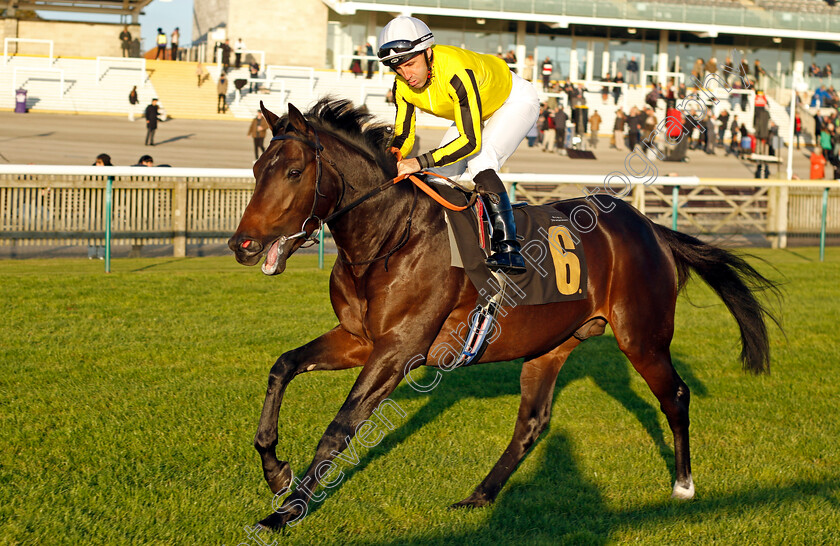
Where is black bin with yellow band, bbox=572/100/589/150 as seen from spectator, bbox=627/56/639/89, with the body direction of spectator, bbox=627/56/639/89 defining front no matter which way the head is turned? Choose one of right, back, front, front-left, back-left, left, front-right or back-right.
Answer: front

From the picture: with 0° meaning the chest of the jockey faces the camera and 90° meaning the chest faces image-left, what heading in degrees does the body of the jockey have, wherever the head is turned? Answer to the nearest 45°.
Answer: approximately 45°

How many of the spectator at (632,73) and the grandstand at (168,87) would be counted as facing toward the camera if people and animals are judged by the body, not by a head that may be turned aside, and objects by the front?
2

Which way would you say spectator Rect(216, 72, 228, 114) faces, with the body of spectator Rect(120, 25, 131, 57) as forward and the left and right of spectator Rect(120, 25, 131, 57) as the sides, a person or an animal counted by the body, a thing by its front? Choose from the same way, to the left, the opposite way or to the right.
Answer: the same way

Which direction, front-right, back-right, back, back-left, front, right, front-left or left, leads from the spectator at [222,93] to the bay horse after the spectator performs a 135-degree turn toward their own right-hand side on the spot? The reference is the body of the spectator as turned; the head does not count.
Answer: back-left

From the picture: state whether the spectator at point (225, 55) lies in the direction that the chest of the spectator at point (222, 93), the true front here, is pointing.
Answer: no

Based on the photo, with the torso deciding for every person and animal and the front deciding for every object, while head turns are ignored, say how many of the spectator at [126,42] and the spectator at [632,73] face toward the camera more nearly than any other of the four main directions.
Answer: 2

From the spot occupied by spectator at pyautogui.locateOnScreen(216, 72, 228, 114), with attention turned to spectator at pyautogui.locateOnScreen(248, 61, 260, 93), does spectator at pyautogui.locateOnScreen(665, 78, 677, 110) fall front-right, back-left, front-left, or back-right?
front-right

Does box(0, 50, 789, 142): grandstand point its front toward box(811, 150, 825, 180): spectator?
no

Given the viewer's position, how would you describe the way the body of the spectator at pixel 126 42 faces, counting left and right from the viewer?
facing the viewer

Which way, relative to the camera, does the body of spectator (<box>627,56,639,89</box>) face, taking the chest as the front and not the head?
toward the camera

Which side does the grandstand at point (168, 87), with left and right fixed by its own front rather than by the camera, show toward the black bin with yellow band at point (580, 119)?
left

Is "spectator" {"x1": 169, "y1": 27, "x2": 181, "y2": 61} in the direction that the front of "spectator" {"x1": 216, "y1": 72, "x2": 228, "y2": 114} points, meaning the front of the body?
no
